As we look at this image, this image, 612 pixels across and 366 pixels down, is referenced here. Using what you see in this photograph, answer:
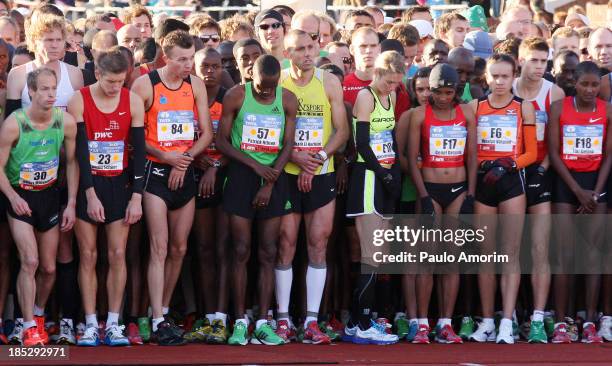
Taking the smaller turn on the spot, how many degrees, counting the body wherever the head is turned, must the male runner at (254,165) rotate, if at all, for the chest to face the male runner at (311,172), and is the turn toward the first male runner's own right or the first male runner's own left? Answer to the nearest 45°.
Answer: approximately 90° to the first male runner's own left

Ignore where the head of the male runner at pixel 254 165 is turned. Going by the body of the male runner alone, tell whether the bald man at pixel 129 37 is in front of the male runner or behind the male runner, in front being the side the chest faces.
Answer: behind

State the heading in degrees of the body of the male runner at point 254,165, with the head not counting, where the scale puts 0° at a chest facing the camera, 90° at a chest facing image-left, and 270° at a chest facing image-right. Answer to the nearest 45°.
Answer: approximately 0°

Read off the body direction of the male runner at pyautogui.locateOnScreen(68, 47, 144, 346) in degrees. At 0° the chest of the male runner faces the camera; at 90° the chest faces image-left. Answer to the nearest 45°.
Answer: approximately 0°

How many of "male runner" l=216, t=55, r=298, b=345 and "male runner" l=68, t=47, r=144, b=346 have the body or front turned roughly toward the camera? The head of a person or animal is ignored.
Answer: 2

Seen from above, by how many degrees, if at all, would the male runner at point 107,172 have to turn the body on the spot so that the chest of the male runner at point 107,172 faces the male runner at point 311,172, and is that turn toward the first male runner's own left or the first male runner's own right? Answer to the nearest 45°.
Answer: approximately 90° to the first male runner's own left

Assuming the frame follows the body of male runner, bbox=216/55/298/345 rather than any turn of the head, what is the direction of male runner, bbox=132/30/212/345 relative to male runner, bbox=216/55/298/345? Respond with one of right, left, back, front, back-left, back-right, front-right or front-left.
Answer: right
